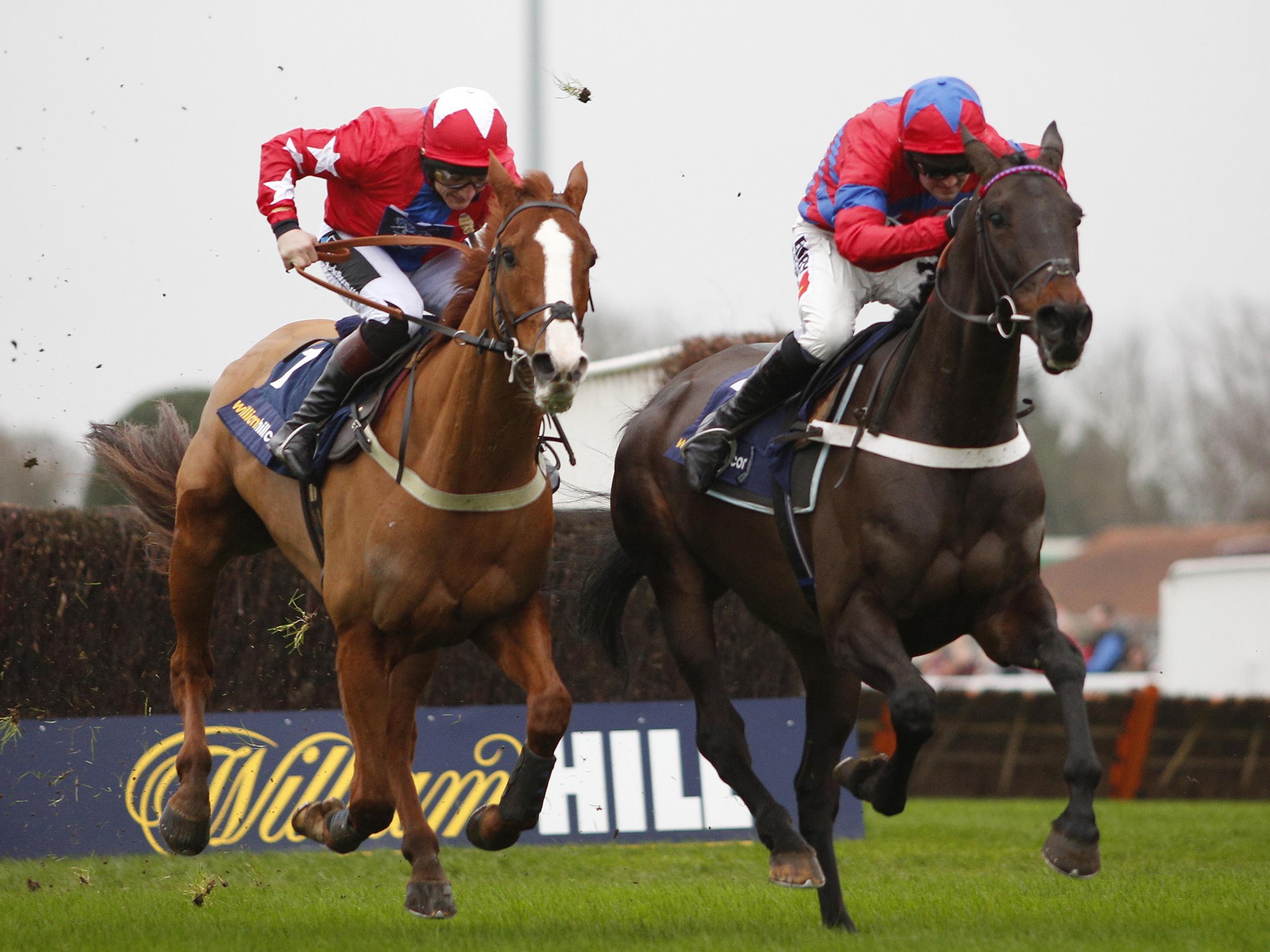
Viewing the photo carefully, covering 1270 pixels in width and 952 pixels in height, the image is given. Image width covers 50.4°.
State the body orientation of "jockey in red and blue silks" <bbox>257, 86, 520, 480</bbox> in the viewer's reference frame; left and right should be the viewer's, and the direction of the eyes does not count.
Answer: facing the viewer and to the right of the viewer

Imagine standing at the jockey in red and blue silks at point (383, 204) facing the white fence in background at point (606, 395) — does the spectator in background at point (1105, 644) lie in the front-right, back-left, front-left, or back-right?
front-right

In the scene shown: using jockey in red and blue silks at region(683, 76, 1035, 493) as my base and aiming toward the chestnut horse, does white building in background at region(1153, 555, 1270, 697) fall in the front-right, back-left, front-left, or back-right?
back-right

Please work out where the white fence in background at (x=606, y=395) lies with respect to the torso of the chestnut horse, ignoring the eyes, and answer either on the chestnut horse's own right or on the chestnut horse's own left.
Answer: on the chestnut horse's own left

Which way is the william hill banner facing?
toward the camera

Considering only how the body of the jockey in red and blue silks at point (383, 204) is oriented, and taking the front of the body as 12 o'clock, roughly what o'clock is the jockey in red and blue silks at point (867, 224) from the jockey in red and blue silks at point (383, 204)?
the jockey in red and blue silks at point (867, 224) is roughly at 11 o'clock from the jockey in red and blue silks at point (383, 204).

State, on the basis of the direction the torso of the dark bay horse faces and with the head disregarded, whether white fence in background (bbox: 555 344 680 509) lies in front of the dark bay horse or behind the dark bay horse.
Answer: behind

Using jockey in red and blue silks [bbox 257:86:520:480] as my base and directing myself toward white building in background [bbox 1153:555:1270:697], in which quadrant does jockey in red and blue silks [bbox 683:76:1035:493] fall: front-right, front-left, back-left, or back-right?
front-right

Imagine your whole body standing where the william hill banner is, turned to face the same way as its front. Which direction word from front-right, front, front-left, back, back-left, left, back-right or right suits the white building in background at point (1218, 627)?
back-left

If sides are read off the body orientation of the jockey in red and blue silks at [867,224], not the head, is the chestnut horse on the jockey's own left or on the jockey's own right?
on the jockey's own right

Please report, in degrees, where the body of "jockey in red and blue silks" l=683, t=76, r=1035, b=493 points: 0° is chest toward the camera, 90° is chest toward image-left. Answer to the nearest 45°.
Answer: approximately 315°

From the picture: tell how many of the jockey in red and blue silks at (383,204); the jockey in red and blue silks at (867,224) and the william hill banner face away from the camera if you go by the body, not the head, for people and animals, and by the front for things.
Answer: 0

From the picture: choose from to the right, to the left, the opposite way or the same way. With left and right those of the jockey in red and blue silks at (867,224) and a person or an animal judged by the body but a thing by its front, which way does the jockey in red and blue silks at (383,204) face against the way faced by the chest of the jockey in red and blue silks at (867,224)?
the same way

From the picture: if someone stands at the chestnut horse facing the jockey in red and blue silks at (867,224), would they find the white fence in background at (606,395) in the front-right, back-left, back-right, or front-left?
front-left

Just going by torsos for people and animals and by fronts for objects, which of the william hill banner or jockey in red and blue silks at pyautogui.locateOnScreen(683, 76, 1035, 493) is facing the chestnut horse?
the william hill banner
